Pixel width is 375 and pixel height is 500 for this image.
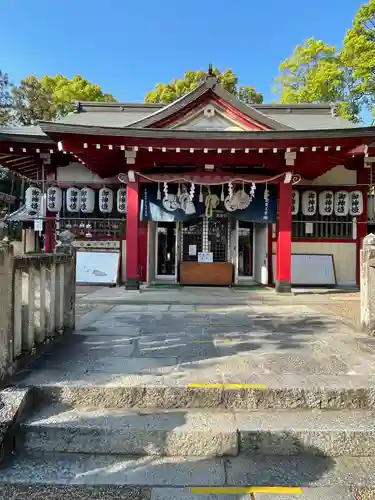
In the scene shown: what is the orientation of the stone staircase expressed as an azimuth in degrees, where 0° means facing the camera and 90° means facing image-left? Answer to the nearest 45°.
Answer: approximately 0°

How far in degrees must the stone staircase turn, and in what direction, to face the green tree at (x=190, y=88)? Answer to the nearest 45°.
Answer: approximately 180°

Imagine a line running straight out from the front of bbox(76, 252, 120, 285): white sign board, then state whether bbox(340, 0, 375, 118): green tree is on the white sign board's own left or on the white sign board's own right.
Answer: on the white sign board's own left

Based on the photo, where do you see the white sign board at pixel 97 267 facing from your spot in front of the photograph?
facing the viewer

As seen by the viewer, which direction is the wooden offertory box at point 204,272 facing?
toward the camera

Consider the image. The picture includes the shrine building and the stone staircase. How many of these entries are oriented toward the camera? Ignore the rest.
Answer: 2

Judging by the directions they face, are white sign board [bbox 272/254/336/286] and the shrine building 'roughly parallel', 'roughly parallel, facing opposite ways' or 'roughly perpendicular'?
roughly parallel

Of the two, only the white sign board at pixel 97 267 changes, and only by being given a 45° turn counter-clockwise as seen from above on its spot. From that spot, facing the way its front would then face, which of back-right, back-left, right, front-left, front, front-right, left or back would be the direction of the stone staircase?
front-right

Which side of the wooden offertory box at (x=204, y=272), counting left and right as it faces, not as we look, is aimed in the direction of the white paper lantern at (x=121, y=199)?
right

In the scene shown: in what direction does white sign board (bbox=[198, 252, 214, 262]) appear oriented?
toward the camera

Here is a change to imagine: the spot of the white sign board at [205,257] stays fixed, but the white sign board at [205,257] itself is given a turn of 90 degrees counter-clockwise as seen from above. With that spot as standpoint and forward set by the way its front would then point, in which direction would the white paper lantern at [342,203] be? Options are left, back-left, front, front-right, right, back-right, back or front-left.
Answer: front

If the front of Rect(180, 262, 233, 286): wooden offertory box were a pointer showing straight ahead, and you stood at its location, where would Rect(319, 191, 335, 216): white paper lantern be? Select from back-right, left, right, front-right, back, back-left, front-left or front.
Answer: left
